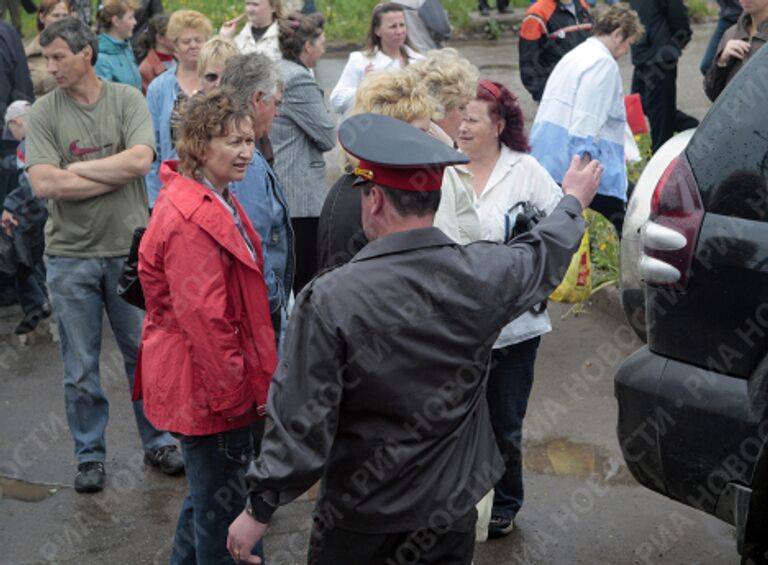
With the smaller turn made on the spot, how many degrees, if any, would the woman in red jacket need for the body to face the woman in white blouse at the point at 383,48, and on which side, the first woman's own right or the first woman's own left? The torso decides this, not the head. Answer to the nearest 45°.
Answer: approximately 135° to the first woman's own left

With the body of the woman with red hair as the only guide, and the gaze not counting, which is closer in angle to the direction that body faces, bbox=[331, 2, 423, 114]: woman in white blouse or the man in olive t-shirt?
the man in olive t-shirt

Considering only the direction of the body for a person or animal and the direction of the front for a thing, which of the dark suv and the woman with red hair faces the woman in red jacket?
the woman with red hair

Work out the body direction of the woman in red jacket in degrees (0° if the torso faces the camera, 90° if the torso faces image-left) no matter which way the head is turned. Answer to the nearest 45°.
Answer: approximately 315°

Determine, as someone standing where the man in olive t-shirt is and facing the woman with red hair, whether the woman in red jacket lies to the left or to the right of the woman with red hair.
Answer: right

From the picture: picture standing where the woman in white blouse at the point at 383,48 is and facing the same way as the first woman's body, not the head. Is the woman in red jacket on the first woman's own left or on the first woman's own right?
on the first woman's own right

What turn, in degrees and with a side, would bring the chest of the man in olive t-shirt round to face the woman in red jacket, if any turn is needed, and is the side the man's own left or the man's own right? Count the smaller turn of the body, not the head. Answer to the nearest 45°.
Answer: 0° — they already face them

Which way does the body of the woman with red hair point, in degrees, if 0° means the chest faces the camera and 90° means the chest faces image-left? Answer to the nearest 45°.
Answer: approximately 45°
